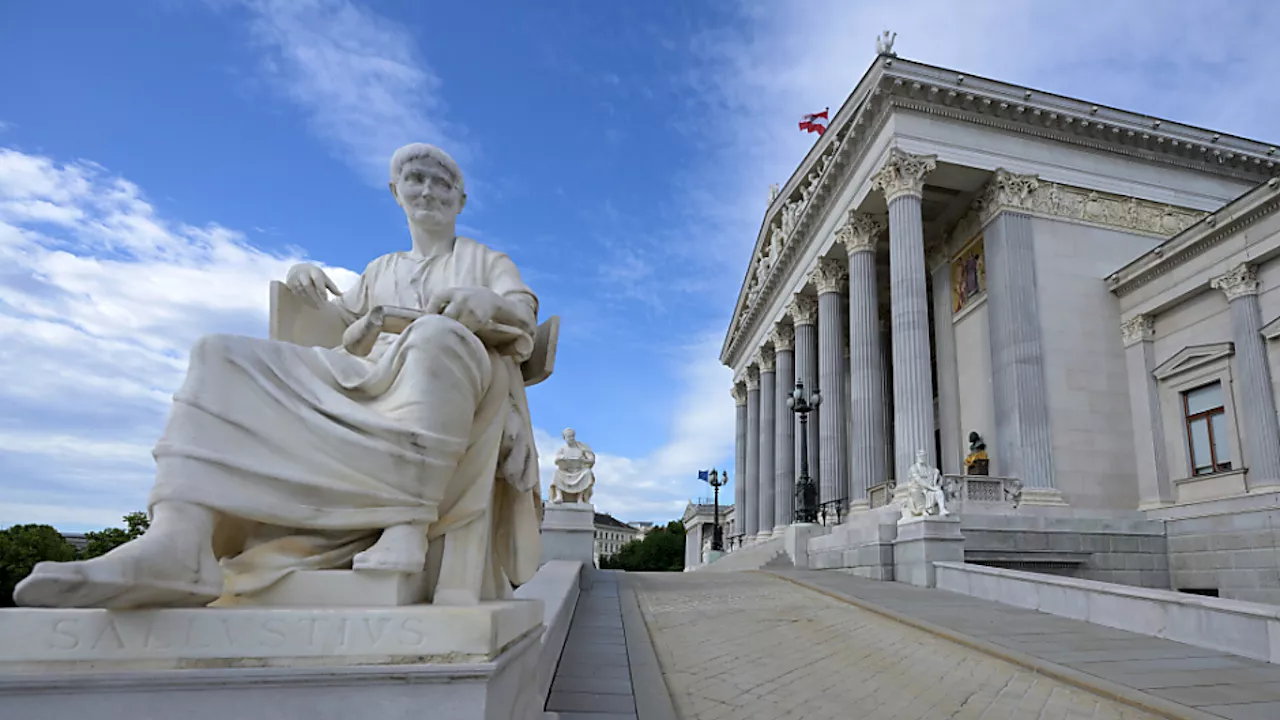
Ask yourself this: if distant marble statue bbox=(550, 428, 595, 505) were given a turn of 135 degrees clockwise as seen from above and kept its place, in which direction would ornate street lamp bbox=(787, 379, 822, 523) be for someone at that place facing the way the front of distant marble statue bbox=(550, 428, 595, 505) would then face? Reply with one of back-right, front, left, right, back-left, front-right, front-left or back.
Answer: right

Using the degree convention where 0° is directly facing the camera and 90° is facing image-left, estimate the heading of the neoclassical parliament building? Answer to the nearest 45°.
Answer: approximately 45°

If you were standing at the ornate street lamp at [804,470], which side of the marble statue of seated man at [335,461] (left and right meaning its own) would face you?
back

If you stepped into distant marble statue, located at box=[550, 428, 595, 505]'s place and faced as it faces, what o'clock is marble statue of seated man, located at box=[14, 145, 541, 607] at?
The marble statue of seated man is roughly at 12 o'clock from the distant marble statue.

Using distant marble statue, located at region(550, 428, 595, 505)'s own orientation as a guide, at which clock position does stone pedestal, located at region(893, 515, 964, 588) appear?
The stone pedestal is roughly at 9 o'clock from the distant marble statue.

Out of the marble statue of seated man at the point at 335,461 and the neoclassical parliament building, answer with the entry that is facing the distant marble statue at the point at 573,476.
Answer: the neoclassical parliament building
